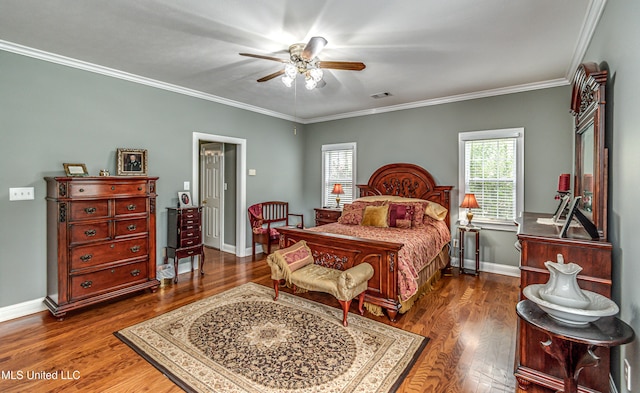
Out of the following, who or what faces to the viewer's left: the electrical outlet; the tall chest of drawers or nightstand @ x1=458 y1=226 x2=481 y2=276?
the electrical outlet

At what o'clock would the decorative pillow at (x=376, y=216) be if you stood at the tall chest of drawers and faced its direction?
The decorative pillow is roughly at 11 o'clock from the tall chest of drawers.

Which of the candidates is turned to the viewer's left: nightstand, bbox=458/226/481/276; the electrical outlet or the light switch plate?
the electrical outlet

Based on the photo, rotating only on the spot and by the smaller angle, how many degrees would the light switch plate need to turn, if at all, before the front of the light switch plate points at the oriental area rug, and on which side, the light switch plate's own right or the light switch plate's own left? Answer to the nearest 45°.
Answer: approximately 45° to the light switch plate's own left

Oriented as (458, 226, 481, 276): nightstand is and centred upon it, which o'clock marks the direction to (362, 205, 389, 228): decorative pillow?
The decorative pillow is roughly at 2 o'clock from the nightstand.

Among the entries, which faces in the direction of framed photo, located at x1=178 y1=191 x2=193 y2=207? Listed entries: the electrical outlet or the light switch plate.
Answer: the electrical outlet

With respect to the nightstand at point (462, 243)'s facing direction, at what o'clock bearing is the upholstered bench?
The upholstered bench is roughly at 1 o'clock from the nightstand.

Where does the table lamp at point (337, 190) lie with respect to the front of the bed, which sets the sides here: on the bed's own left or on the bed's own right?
on the bed's own right

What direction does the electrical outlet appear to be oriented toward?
to the viewer's left

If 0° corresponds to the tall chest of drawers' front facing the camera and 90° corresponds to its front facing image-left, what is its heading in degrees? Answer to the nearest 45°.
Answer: approximately 315°

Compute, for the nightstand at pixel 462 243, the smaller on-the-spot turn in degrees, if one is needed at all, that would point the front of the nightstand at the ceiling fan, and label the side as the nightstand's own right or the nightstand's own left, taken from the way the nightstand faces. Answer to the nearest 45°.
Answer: approximately 45° to the nightstand's own right

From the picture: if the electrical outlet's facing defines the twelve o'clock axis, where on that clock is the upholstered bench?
The upholstered bench is roughly at 12 o'clock from the electrical outlet.
